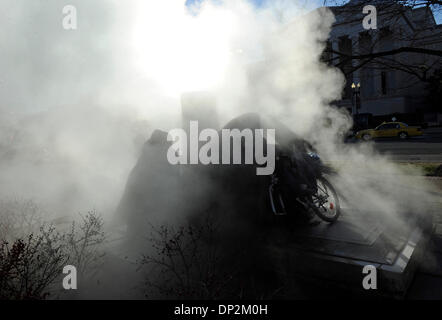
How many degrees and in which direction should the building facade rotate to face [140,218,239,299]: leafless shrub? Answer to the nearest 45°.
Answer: approximately 45° to its left

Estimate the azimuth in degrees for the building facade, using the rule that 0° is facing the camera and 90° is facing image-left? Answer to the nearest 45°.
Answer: approximately 45°

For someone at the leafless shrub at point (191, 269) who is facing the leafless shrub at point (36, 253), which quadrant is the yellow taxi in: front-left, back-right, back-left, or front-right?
back-right

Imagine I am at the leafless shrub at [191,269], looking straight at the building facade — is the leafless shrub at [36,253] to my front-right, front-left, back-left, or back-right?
back-left
